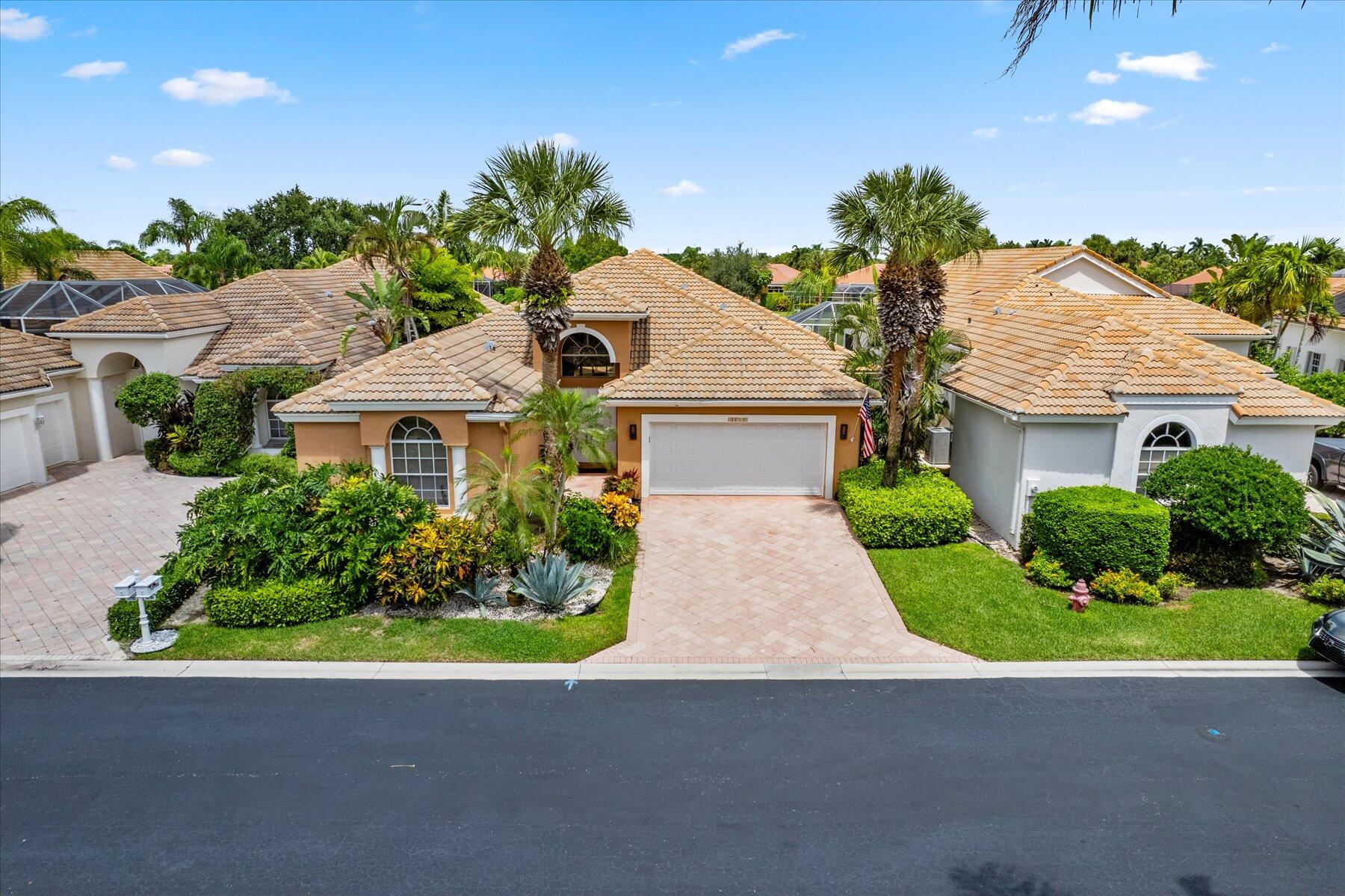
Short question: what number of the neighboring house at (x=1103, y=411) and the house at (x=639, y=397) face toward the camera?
2

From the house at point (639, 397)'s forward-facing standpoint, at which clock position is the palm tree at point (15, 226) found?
The palm tree is roughly at 4 o'clock from the house.

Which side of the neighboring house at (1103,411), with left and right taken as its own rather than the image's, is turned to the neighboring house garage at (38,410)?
right

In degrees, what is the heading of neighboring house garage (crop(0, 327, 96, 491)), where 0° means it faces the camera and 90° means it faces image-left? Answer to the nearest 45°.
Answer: approximately 315°

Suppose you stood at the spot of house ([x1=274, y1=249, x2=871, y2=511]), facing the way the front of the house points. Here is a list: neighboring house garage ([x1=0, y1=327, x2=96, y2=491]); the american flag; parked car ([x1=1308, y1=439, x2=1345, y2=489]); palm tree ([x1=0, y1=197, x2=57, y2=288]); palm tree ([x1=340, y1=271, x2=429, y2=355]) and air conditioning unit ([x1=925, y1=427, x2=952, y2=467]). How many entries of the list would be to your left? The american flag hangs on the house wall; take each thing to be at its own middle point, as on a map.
3

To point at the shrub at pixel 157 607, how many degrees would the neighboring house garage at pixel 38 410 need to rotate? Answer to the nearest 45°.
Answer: approximately 45° to its right

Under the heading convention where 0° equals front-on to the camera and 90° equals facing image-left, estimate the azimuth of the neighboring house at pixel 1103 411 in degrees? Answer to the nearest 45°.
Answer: approximately 0°

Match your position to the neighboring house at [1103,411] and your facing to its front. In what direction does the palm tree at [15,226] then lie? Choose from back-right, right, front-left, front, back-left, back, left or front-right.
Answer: right

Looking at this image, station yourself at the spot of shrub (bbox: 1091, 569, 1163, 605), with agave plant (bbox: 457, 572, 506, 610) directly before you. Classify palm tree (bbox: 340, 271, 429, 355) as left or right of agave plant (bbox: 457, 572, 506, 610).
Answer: right
